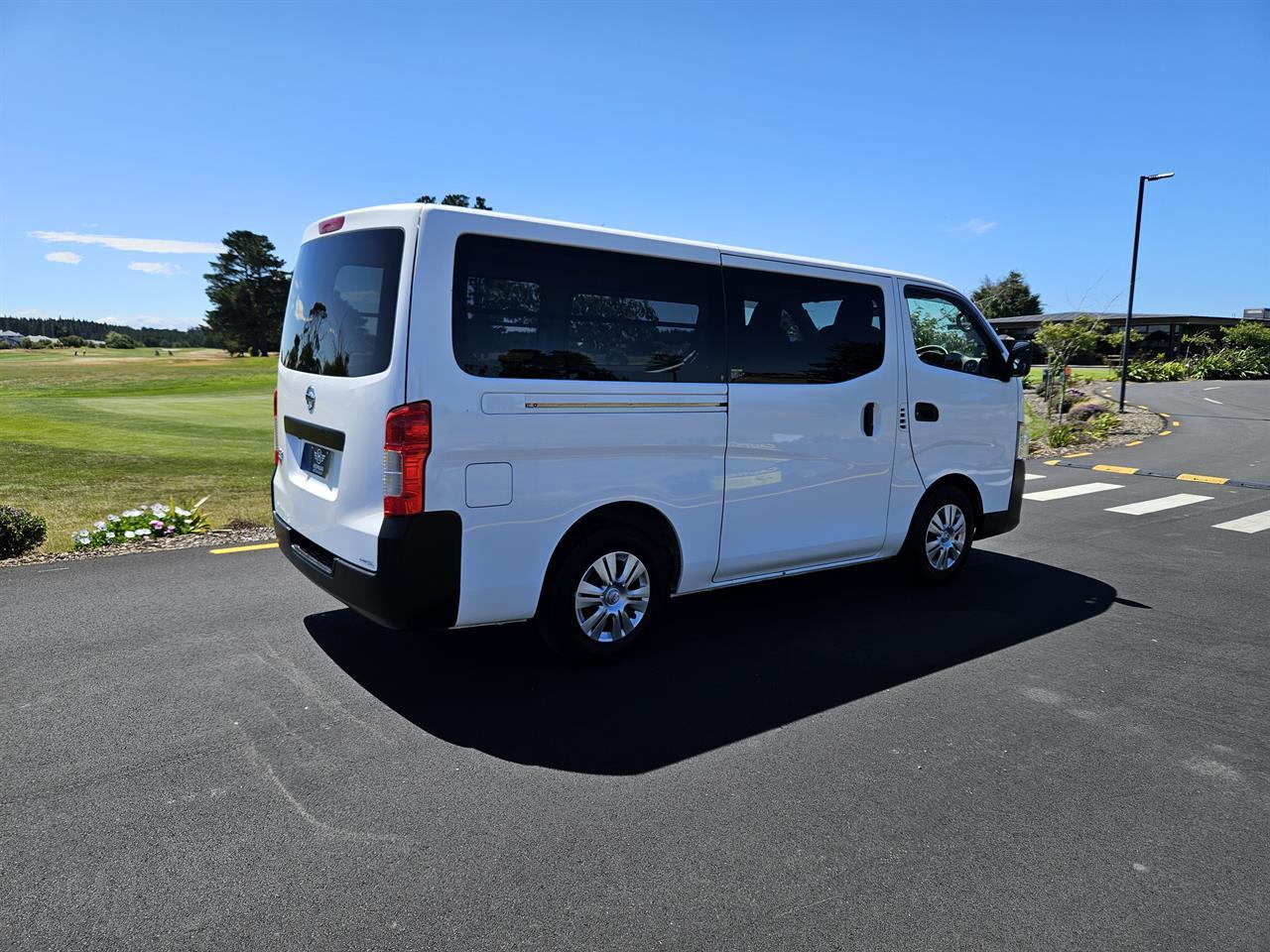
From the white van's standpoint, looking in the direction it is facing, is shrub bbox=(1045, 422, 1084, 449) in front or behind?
in front

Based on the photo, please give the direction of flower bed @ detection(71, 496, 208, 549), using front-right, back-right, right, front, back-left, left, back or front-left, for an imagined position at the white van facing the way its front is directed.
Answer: left

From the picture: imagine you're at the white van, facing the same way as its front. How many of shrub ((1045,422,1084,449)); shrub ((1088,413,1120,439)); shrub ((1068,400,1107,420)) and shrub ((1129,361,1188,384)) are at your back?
0

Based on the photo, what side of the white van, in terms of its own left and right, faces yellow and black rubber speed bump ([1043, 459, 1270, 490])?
front

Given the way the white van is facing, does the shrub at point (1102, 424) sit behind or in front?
in front

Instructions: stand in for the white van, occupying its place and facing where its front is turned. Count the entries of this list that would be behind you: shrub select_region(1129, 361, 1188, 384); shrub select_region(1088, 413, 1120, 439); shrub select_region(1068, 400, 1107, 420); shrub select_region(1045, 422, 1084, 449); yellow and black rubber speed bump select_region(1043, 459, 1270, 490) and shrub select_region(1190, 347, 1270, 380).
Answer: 0

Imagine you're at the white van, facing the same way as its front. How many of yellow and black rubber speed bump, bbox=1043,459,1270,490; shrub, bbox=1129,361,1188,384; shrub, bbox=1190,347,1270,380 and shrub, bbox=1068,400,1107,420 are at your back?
0

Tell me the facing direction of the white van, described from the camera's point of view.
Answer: facing away from the viewer and to the right of the viewer

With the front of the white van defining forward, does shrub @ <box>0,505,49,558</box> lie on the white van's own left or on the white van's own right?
on the white van's own left

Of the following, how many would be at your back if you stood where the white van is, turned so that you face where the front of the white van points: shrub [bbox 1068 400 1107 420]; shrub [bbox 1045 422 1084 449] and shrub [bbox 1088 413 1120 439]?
0

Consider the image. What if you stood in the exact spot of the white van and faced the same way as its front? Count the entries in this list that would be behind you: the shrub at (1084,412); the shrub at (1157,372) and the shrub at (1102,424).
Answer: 0

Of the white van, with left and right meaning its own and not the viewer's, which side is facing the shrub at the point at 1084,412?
front
